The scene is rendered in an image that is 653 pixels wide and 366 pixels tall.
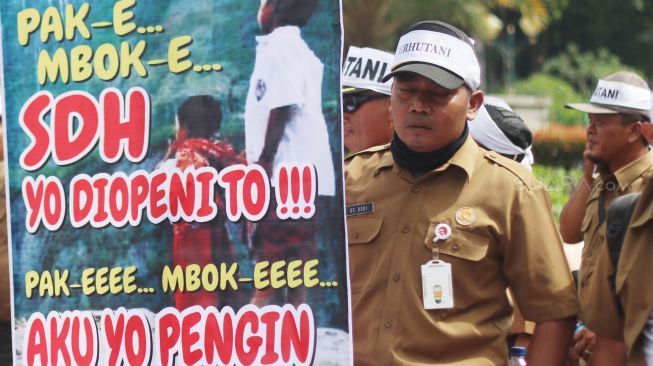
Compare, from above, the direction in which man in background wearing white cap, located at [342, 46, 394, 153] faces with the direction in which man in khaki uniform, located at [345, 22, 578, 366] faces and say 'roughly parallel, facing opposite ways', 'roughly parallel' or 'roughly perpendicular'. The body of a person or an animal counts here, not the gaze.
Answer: roughly parallel

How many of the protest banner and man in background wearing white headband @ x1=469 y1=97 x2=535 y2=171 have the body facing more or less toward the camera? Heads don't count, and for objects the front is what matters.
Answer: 1

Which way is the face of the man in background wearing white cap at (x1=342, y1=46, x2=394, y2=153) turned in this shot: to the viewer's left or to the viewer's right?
to the viewer's left

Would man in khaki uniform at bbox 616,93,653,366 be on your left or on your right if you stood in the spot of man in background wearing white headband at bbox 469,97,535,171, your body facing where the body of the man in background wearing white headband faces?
on your left

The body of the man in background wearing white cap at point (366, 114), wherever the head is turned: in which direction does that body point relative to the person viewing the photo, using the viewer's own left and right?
facing the viewer and to the left of the viewer

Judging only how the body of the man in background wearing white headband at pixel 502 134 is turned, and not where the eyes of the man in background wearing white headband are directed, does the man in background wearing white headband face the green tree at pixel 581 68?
no

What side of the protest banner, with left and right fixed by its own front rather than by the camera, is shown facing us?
front

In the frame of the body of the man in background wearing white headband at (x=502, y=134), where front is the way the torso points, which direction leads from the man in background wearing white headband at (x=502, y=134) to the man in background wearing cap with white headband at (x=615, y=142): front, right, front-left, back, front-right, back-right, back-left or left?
back-right

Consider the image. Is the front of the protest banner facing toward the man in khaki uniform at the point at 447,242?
no
